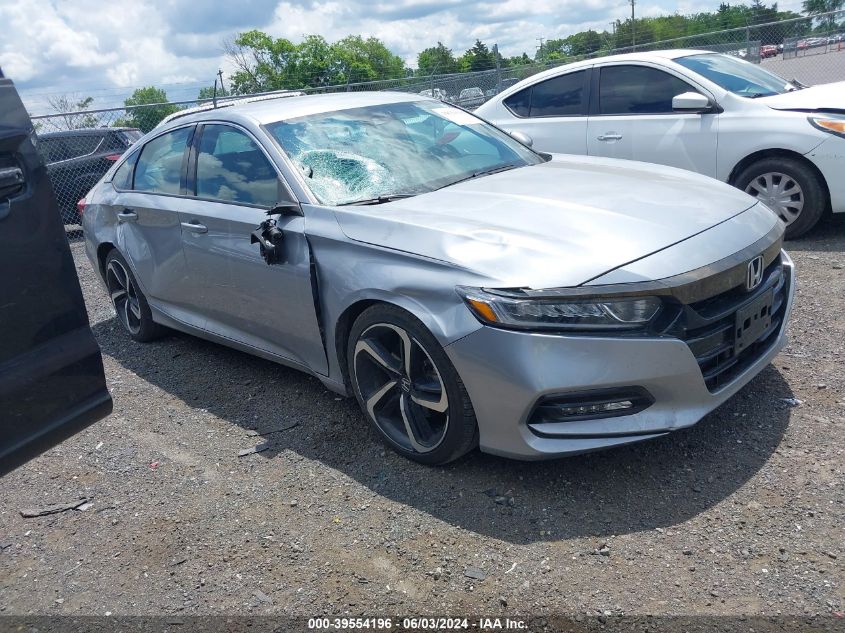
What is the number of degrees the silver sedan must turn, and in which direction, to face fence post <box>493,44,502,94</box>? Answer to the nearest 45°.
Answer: approximately 135° to its left

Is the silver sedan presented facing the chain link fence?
no

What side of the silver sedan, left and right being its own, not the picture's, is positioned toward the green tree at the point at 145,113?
back

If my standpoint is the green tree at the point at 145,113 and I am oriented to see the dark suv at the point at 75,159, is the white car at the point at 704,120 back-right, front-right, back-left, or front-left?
front-left

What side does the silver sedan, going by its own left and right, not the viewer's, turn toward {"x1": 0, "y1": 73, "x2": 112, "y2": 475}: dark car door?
right

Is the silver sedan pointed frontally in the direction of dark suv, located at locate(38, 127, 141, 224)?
no

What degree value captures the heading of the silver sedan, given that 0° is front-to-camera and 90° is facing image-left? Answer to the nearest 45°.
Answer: approximately 315°

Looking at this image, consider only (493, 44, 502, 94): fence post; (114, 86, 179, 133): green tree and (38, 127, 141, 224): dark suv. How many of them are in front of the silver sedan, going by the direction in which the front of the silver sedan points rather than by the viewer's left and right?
0

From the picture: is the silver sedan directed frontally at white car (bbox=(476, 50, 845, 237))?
no
